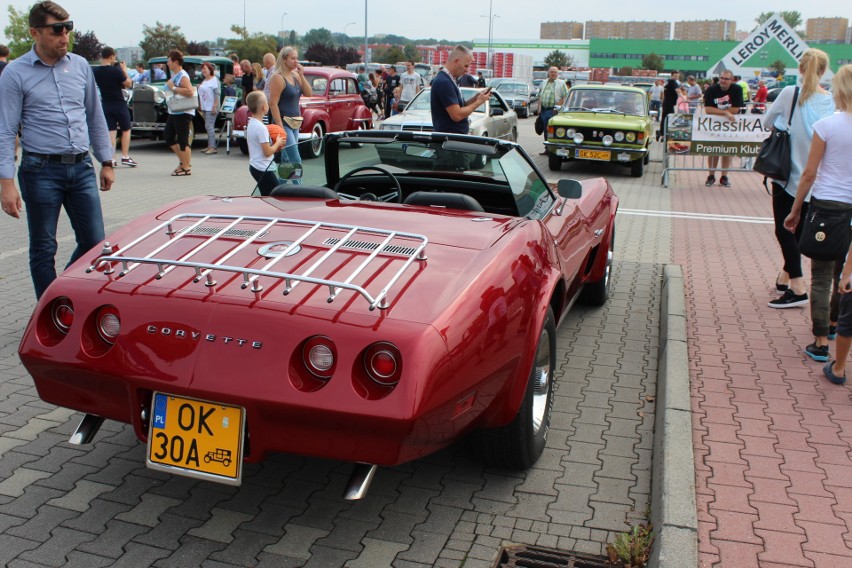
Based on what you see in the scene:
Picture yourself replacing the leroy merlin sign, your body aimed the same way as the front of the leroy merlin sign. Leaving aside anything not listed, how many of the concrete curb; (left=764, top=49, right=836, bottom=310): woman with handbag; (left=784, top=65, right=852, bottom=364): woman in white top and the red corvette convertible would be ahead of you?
4

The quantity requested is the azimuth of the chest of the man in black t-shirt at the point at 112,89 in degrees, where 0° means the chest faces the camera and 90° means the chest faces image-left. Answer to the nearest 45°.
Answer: approximately 225°

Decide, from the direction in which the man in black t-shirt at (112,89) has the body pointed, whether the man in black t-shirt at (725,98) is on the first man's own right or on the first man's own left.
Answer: on the first man's own right

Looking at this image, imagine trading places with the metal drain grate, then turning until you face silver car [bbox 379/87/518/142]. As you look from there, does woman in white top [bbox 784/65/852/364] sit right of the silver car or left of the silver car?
right

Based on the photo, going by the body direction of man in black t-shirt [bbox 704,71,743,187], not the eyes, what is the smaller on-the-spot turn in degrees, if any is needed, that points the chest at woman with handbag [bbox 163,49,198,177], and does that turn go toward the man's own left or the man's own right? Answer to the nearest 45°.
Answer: approximately 90° to the man's own right

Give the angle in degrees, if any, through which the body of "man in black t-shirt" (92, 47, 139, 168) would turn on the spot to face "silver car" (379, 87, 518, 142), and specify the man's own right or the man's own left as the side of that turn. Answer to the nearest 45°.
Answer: approximately 45° to the man's own right

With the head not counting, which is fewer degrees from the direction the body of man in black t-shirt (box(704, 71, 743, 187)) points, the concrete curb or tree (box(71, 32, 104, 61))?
the concrete curb
